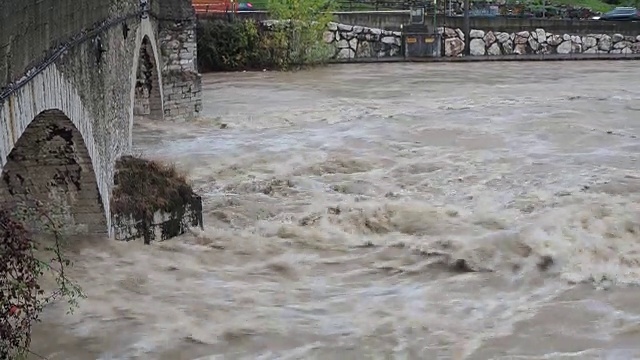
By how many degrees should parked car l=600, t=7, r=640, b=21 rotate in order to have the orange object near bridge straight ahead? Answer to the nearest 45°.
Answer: approximately 45° to its left

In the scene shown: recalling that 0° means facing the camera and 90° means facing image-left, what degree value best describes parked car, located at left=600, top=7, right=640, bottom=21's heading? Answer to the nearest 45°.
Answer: approximately 90°
